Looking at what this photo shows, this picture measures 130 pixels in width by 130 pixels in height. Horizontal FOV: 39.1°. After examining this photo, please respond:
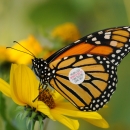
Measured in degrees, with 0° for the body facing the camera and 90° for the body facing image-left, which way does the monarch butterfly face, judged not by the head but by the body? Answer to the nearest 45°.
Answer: approximately 90°
